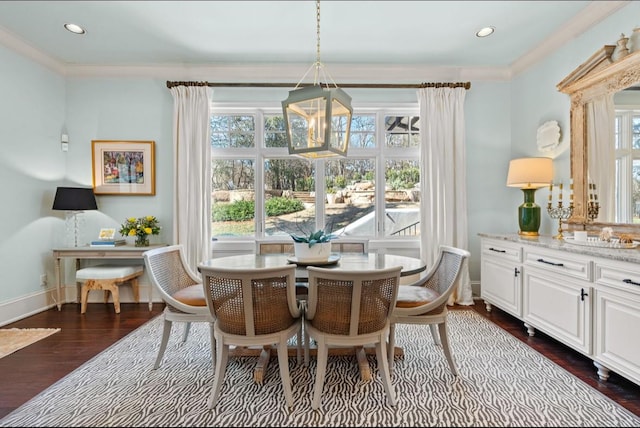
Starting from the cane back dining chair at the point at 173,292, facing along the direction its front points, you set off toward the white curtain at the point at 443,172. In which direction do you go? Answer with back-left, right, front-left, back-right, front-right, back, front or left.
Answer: front-left

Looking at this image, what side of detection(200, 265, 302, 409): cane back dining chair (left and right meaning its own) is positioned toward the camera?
back

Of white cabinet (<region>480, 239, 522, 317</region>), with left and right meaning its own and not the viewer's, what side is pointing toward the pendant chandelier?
front

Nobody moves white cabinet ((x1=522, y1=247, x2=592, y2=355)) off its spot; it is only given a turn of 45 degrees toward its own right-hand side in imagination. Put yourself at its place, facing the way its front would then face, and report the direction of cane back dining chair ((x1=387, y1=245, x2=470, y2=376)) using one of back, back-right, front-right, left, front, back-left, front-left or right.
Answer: front-left

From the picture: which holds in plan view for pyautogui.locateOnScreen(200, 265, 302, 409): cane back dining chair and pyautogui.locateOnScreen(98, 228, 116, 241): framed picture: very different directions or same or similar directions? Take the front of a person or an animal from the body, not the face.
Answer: very different directions

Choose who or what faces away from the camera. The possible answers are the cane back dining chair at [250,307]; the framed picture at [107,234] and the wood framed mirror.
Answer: the cane back dining chair

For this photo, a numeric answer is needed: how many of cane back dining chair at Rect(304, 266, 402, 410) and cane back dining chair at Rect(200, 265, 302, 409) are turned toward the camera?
0

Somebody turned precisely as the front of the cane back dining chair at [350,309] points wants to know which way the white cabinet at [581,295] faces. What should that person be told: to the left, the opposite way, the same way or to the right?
to the left

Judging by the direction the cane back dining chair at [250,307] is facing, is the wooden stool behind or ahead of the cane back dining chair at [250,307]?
ahead

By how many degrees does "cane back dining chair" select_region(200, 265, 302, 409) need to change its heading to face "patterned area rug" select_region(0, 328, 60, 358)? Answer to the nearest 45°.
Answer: approximately 45° to its left

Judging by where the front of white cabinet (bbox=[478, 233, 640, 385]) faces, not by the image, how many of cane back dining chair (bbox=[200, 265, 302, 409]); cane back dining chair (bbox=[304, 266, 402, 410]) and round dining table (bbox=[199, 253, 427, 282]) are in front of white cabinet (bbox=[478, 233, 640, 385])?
3

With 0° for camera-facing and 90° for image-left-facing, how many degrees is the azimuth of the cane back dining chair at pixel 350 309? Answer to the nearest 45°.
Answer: approximately 180°

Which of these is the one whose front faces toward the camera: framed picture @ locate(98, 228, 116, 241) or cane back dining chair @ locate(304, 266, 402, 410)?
the framed picture

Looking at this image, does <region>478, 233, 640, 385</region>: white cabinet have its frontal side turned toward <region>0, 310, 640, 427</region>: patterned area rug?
yes

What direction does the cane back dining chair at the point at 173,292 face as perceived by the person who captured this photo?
facing the viewer and to the right of the viewer

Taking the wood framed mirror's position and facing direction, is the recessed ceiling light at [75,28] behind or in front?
in front

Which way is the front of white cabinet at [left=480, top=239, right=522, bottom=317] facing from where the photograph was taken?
facing the viewer and to the left of the viewer
